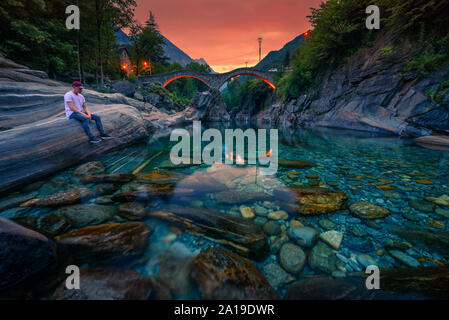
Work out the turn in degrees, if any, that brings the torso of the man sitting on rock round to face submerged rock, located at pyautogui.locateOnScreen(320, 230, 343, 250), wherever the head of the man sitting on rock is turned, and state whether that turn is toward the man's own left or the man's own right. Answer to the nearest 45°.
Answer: approximately 45° to the man's own right

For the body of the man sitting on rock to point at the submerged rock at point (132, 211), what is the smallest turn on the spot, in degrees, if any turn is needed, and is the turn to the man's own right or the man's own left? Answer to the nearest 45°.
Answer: approximately 45° to the man's own right

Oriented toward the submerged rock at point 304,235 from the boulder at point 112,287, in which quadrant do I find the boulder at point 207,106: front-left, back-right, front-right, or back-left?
front-left

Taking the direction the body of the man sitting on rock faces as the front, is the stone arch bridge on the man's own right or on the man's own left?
on the man's own left

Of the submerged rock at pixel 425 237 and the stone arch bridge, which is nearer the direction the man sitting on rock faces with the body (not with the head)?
the submerged rock

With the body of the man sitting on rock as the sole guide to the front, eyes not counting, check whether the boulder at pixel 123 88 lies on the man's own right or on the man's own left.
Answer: on the man's own left

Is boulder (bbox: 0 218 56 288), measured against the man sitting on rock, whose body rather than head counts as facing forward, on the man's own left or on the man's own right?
on the man's own right

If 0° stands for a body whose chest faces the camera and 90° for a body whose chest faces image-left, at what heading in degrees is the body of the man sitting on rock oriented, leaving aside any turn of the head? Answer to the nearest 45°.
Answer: approximately 315°

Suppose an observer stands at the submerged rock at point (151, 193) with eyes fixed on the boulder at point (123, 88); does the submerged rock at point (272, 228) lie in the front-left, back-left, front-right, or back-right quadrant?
back-right

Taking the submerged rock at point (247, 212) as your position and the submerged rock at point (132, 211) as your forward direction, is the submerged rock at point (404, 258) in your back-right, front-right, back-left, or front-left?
back-left

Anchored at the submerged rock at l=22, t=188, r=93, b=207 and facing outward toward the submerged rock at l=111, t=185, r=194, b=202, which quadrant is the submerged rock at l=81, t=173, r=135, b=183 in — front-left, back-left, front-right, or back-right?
front-left

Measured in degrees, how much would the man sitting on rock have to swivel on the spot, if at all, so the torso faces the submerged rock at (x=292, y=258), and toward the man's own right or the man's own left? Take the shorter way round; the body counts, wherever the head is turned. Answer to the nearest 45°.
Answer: approximately 45° to the man's own right

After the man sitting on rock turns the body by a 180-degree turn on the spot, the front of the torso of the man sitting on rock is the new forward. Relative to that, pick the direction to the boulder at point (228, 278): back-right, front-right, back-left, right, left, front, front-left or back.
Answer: back-left

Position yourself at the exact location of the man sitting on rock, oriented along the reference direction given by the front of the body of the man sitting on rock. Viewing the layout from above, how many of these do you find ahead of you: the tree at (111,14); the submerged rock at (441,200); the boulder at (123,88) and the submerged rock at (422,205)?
2

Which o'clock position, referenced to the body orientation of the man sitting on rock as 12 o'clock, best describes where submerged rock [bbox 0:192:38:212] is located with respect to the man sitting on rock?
The submerged rock is roughly at 2 o'clock from the man sitting on rock.

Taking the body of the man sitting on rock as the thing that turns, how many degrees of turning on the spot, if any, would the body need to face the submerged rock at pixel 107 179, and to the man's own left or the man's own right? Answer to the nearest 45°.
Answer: approximately 45° to the man's own right

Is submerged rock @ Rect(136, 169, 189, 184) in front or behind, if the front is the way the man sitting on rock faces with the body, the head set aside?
in front
